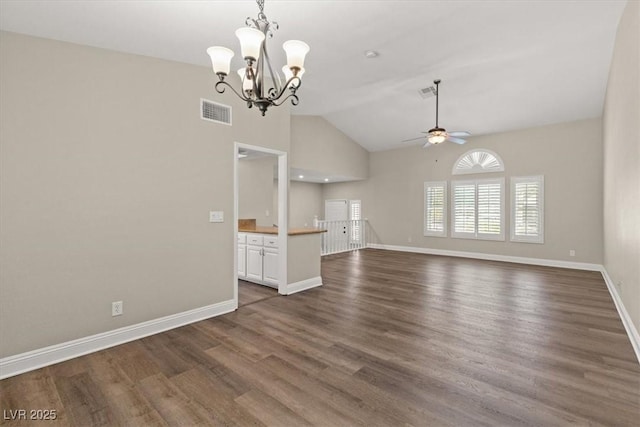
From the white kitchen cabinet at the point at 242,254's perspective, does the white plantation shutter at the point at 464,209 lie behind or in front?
behind

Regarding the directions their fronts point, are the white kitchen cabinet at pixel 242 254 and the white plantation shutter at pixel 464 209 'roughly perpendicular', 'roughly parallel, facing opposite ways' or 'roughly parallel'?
roughly parallel

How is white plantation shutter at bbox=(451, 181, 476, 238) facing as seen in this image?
toward the camera

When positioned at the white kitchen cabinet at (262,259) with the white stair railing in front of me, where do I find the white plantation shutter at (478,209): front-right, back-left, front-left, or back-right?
front-right

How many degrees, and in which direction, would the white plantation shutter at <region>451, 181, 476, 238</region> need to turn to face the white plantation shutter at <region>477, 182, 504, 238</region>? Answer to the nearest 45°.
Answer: approximately 90° to its left

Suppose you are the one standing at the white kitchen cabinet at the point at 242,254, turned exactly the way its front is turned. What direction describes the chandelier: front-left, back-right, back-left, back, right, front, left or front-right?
front-left

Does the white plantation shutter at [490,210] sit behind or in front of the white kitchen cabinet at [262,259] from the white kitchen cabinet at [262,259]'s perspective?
behind

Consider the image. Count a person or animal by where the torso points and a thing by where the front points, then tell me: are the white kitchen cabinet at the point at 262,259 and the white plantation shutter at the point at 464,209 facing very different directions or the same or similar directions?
same or similar directions

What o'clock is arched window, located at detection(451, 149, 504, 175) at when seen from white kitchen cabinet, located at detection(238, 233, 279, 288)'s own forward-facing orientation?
The arched window is roughly at 7 o'clock from the white kitchen cabinet.

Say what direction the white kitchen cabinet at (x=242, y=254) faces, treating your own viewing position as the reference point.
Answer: facing the viewer and to the left of the viewer

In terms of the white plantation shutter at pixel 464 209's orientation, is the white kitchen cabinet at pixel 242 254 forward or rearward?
forward
